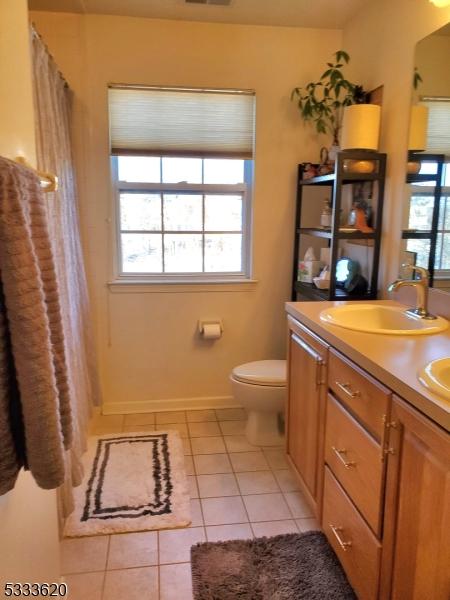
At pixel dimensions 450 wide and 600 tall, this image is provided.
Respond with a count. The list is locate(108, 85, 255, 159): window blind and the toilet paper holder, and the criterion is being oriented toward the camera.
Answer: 2

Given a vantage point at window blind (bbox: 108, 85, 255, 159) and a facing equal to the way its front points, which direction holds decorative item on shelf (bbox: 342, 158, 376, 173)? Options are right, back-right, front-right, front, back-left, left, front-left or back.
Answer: front-left

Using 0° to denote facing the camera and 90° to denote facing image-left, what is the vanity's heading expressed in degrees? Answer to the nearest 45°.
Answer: approximately 45°

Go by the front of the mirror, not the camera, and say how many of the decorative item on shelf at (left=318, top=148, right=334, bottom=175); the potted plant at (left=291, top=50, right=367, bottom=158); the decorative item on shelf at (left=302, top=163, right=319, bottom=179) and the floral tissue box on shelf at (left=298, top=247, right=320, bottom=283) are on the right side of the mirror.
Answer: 4

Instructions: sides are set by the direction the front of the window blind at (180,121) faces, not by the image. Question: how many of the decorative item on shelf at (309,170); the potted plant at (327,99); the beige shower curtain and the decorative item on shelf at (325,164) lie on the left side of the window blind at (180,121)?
3

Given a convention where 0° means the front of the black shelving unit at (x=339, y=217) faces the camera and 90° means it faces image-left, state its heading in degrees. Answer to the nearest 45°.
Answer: approximately 45°
